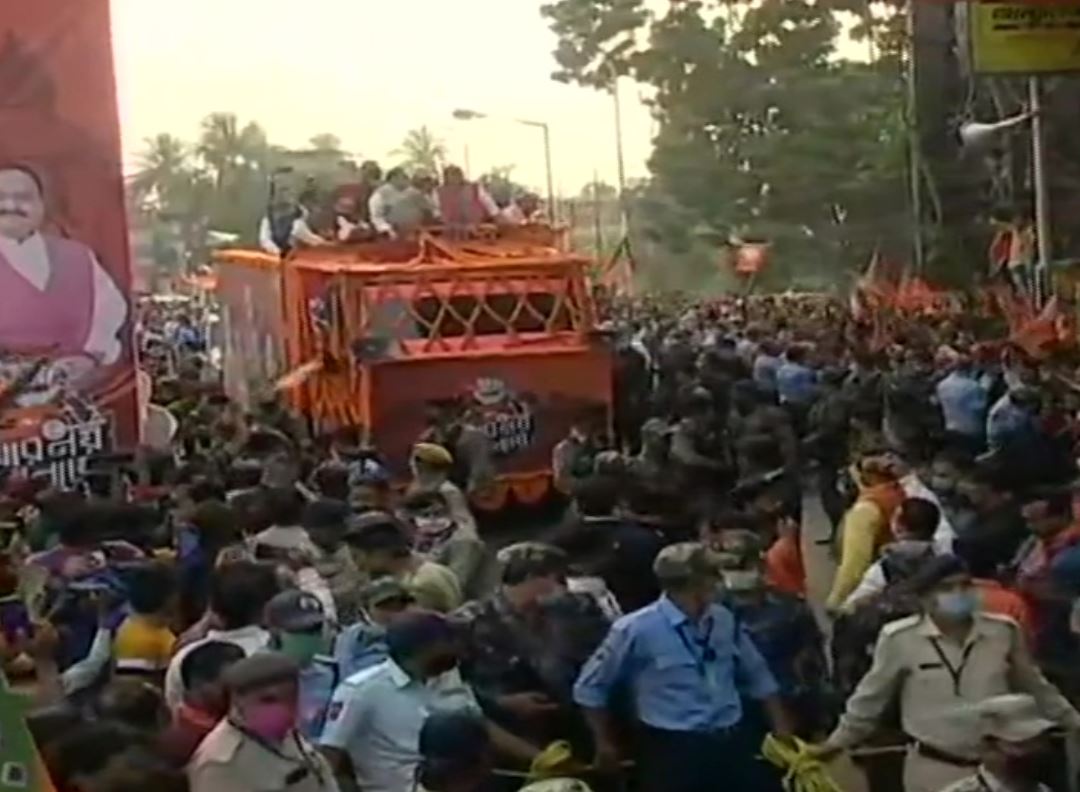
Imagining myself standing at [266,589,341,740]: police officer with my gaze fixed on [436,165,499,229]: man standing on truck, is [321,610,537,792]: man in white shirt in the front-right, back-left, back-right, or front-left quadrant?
back-right

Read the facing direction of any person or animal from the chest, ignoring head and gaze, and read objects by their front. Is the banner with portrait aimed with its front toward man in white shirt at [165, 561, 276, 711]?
yes

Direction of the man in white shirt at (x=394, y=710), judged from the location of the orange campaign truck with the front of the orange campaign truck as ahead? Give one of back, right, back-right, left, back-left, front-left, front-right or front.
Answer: front-right

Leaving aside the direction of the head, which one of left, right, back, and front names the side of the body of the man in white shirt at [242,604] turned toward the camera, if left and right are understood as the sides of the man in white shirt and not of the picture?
back

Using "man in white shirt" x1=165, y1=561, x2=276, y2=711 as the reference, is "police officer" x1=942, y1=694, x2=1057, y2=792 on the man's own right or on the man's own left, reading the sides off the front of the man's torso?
on the man's own right

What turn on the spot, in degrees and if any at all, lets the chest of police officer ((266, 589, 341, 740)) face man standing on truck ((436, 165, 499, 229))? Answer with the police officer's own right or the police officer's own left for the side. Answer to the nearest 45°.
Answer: approximately 135° to the police officer's own left
